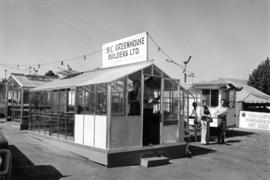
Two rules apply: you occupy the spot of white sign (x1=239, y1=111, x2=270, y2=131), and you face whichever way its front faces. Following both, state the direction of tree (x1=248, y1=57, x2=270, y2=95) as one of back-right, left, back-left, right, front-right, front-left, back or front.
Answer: back

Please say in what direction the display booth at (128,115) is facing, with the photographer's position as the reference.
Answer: facing the viewer and to the right of the viewer

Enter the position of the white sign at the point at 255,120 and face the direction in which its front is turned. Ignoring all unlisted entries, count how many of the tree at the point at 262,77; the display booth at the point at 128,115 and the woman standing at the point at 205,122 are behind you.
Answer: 1

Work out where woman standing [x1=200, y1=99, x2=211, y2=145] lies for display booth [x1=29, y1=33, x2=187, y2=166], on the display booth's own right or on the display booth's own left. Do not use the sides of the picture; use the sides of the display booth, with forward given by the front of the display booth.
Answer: on the display booth's own left

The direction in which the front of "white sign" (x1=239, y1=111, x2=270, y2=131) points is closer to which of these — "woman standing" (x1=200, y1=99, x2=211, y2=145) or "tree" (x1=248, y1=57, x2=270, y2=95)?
the woman standing

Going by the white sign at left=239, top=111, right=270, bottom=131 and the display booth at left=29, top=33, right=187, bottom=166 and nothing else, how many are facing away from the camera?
0

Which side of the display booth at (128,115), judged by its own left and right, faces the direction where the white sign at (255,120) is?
left

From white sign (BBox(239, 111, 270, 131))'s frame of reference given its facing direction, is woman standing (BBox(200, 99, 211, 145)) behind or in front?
in front

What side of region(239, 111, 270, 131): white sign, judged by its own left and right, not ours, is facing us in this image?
front

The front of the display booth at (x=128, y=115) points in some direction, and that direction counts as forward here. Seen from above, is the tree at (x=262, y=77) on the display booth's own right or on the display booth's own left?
on the display booth's own left

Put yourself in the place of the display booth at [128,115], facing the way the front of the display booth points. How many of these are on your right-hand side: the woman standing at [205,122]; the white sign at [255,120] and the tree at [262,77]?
0
